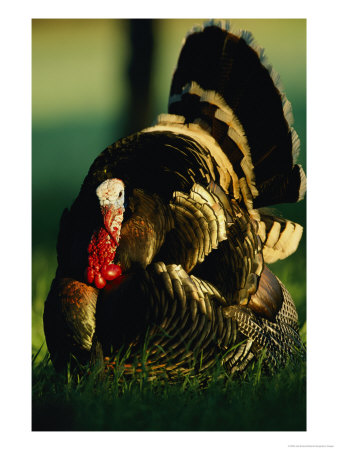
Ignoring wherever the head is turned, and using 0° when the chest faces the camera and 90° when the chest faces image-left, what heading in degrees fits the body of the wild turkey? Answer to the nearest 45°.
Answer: approximately 45°
